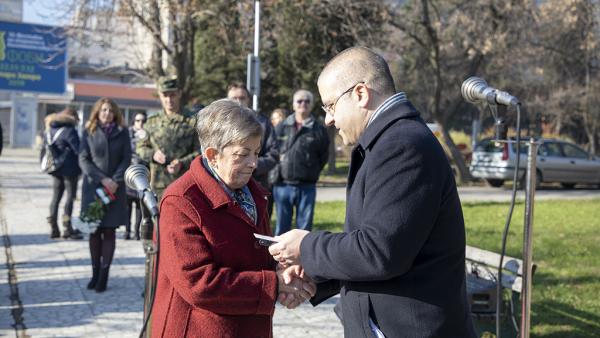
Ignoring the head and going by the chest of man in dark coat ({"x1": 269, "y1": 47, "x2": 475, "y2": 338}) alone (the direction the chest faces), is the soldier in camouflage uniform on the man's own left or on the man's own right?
on the man's own right

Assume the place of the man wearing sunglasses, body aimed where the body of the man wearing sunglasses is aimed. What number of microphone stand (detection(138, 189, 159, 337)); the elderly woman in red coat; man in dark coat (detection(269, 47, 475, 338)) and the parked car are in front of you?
3

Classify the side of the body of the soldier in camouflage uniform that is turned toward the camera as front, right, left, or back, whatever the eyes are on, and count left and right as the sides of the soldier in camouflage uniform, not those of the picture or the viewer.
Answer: front

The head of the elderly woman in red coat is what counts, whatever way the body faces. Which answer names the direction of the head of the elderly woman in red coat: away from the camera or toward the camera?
toward the camera

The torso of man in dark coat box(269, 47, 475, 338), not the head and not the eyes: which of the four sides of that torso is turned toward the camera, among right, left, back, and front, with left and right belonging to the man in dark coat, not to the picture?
left

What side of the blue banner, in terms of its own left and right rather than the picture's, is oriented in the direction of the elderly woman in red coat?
front

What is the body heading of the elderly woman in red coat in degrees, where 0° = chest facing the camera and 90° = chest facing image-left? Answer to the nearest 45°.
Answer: approximately 315°

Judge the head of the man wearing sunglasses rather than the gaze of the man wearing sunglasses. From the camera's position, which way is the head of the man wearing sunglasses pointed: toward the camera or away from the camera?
toward the camera

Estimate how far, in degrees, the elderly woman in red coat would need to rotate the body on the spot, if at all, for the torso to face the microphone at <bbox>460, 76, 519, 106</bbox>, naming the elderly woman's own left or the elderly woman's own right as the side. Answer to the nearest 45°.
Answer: approximately 90° to the elderly woman's own left

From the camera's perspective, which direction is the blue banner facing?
toward the camera

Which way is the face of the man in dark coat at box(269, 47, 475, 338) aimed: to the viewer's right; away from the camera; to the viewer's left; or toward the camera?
to the viewer's left

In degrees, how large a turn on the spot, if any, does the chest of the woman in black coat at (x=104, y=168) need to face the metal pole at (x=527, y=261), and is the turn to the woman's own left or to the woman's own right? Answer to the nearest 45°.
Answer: approximately 45° to the woman's own left

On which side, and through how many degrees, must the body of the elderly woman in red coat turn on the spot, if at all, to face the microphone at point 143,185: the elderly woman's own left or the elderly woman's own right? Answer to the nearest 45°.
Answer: approximately 180°

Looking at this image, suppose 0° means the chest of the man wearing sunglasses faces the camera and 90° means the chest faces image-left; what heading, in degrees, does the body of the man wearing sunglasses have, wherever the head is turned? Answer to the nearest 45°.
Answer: approximately 0°

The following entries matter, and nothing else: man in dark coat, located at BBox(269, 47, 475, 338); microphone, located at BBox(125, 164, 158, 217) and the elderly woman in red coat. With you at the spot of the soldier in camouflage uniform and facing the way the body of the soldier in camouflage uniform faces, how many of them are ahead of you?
3
